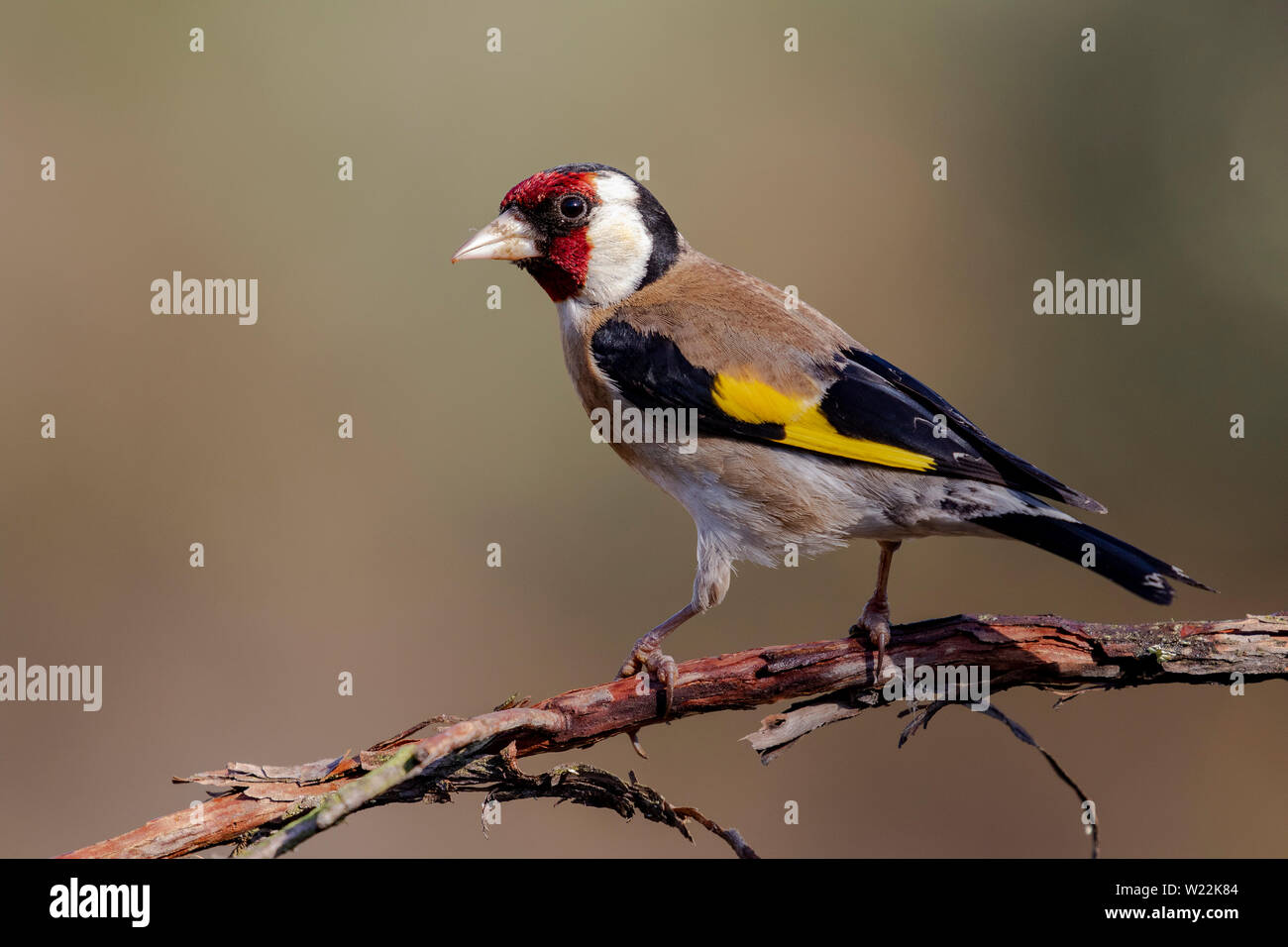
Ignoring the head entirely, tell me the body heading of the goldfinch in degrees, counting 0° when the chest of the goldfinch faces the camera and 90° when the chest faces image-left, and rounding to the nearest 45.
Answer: approximately 90°
